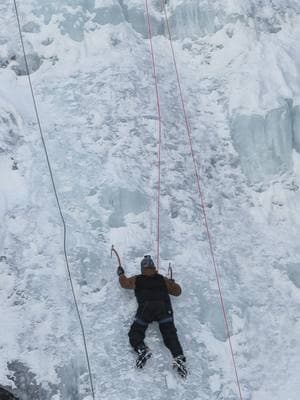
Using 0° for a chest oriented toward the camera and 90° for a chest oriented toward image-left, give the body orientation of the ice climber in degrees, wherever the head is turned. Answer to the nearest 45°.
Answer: approximately 180°
